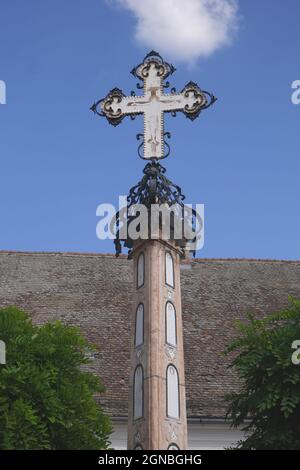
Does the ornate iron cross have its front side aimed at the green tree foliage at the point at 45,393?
no

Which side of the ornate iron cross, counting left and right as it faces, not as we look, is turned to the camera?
front
